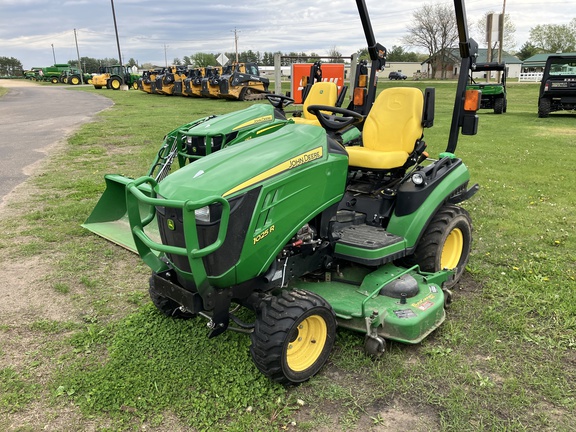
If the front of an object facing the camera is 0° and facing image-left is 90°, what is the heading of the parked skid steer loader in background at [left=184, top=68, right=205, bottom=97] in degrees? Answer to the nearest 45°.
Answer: approximately 45°

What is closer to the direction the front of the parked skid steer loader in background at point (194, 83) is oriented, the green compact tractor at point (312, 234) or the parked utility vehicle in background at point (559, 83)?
the green compact tractor

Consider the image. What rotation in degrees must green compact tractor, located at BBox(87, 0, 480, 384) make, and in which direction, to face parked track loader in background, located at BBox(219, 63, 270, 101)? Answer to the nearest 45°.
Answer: approximately 135° to its right

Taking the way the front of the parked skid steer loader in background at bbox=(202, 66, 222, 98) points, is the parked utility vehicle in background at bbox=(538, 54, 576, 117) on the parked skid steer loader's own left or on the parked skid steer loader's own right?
on the parked skid steer loader's own left

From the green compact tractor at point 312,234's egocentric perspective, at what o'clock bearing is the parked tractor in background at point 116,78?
The parked tractor in background is roughly at 4 o'clock from the green compact tractor.

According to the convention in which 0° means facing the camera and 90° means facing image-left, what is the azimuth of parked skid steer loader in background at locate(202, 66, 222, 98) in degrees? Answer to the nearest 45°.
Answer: approximately 45°

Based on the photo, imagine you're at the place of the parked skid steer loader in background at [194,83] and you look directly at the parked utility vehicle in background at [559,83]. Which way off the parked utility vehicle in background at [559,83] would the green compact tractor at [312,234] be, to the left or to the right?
right

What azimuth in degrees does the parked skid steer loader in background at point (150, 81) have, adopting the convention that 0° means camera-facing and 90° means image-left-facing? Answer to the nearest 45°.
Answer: approximately 45°
